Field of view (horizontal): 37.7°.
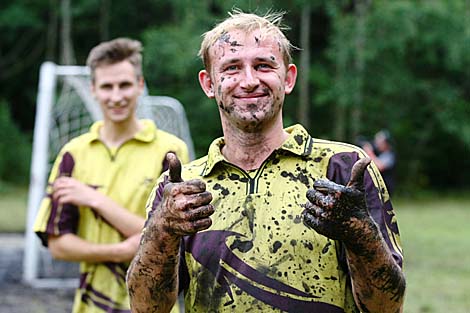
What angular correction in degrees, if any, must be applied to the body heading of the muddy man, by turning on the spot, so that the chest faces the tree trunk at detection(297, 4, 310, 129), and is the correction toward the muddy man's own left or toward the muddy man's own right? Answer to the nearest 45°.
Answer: approximately 180°

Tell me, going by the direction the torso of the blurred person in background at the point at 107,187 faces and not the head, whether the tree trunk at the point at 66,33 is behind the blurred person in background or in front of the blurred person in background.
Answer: behind

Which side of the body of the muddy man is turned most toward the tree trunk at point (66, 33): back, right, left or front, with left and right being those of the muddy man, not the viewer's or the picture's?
back

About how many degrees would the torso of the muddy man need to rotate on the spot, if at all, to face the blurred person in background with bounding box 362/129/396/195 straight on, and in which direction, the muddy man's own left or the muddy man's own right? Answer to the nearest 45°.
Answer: approximately 180°

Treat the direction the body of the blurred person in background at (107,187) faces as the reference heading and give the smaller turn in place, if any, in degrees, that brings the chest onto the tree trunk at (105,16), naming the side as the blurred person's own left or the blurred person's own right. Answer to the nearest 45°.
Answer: approximately 180°

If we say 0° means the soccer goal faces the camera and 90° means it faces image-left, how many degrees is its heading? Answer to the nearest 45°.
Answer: approximately 90°

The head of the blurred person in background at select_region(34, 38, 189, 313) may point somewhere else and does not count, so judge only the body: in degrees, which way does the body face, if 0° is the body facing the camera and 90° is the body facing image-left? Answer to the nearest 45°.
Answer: approximately 0°

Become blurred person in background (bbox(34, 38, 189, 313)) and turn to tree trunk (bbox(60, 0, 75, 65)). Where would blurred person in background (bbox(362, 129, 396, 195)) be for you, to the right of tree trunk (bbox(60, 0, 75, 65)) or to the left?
right
